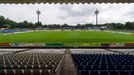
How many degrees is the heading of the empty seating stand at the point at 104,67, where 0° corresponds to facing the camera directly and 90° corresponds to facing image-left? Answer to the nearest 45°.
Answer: approximately 180°
